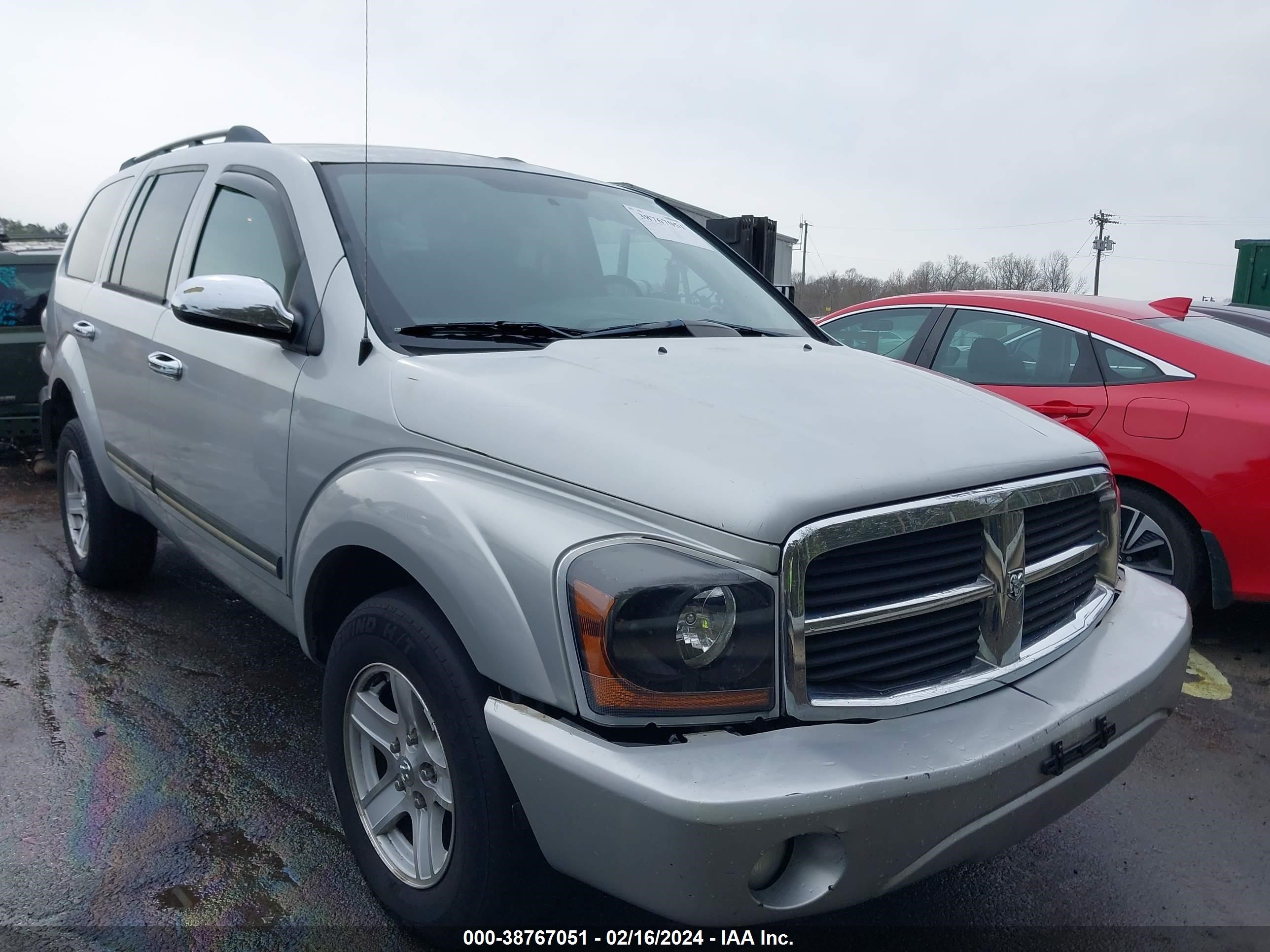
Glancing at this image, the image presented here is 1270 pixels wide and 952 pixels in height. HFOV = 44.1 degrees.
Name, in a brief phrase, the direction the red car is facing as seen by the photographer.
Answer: facing away from the viewer and to the left of the viewer

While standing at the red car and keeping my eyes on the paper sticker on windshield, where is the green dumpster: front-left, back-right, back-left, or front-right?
back-right

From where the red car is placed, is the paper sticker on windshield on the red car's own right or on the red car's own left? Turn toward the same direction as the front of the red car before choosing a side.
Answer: on the red car's own left

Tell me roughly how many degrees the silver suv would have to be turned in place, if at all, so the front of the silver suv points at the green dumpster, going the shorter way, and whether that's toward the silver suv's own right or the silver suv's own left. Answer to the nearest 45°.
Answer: approximately 90° to the silver suv's own left

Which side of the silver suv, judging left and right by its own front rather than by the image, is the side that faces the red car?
left

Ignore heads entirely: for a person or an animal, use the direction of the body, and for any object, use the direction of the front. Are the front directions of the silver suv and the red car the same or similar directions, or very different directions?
very different directions
